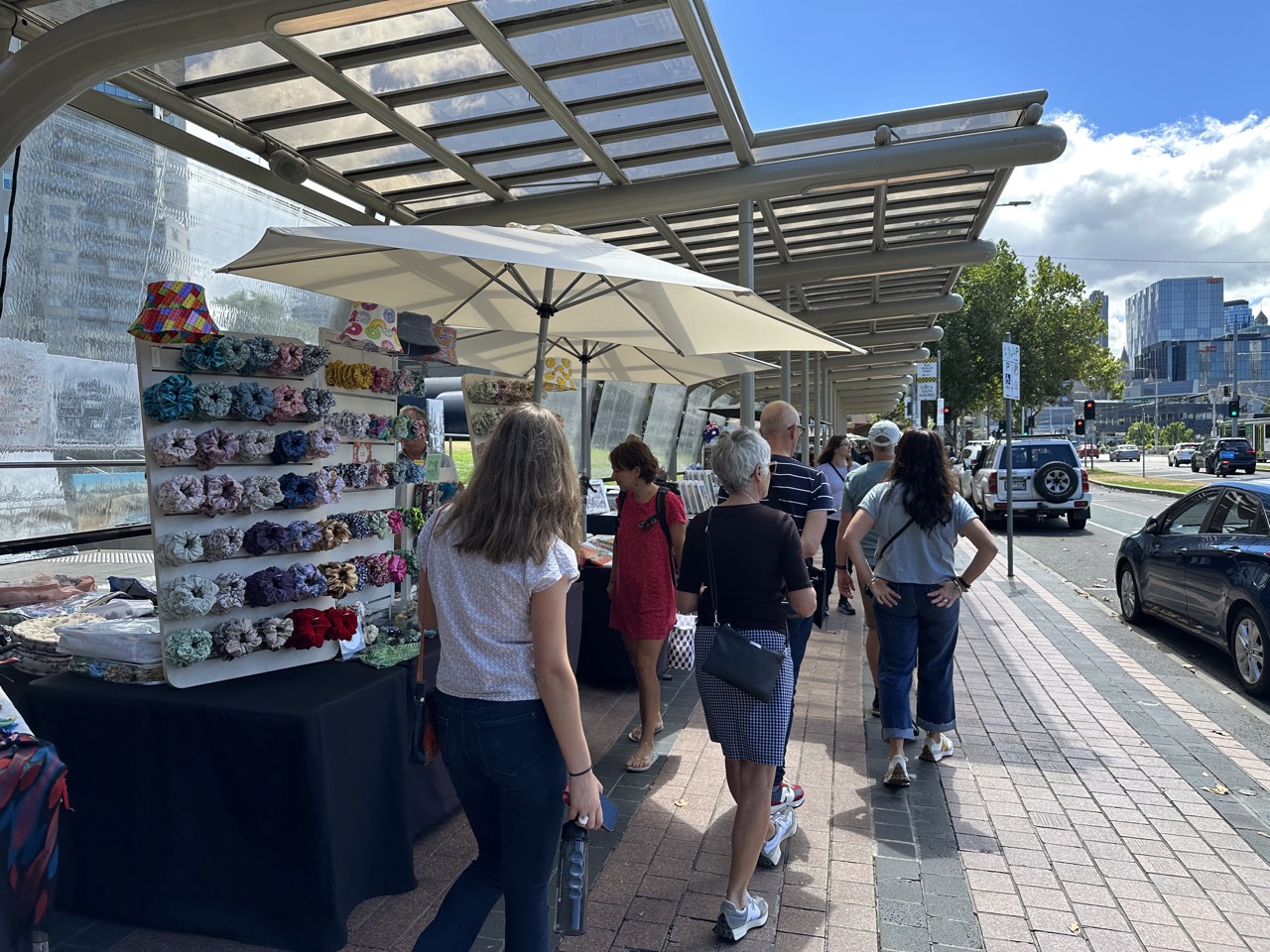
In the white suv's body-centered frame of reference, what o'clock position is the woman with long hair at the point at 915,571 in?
The woman with long hair is roughly at 6 o'clock from the white suv.

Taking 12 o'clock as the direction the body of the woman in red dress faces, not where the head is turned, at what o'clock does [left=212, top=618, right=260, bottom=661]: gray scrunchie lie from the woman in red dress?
The gray scrunchie is roughly at 12 o'clock from the woman in red dress.

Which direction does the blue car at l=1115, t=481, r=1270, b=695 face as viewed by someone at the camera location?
facing away from the viewer and to the left of the viewer

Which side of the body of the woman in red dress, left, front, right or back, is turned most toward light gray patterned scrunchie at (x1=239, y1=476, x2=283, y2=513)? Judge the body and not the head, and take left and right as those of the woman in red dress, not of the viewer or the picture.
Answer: front

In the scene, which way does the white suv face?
away from the camera

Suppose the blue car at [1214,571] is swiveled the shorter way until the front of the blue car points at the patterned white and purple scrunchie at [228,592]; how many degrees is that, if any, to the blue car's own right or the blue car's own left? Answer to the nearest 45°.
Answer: approximately 90° to the blue car's own left

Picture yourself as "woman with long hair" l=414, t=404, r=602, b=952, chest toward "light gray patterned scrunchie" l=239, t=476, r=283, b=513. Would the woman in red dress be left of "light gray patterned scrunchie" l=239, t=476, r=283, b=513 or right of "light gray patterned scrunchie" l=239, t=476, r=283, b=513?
right

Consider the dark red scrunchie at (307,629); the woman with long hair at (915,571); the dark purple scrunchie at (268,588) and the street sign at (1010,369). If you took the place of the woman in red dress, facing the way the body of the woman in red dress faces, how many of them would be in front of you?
2

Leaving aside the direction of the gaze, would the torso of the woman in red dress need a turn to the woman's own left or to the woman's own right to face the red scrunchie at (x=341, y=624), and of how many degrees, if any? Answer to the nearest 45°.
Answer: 0° — they already face it

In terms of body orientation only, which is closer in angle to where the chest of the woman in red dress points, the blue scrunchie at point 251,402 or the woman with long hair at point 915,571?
the blue scrunchie

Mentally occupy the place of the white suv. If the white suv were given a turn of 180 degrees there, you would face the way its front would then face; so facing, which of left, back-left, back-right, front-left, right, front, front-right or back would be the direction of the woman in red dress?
front

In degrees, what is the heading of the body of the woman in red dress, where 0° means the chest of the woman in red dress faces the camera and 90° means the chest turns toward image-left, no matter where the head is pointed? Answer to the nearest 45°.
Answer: approximately 45°

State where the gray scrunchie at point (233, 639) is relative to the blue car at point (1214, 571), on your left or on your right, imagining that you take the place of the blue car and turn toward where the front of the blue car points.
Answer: on your left

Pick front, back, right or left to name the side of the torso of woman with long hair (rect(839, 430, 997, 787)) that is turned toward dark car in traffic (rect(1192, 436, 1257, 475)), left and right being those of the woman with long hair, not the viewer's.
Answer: front

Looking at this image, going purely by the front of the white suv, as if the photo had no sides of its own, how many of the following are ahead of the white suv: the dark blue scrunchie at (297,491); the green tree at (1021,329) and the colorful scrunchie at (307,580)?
1

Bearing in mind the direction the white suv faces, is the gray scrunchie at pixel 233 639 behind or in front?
behind

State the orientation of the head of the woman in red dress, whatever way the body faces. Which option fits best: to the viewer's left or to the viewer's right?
to the viewer's left

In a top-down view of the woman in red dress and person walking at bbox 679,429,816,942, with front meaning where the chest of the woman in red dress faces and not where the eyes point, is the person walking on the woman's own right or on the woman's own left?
on the woman's own left

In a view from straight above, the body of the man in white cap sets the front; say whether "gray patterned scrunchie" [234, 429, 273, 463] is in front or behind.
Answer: behind

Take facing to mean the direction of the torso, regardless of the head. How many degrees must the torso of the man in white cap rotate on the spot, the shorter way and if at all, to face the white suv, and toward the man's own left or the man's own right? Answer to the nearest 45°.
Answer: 0° — they already face it

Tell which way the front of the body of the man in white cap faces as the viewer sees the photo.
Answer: away from the camera
